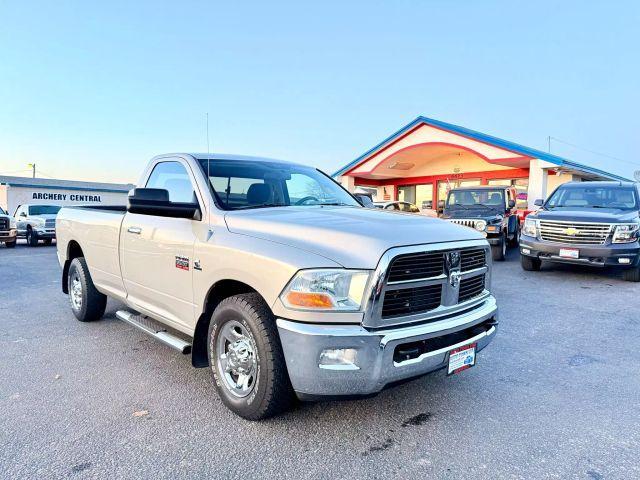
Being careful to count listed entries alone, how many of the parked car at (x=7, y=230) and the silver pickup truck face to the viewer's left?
0

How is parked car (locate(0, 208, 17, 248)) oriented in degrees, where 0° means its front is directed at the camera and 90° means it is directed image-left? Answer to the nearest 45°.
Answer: approximately 315°

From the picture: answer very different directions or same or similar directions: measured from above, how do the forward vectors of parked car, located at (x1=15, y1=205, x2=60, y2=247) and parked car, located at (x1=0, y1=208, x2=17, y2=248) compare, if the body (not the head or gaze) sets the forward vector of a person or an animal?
same or similar directions

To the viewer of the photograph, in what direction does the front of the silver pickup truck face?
facing the viewer and to the right of the viewer

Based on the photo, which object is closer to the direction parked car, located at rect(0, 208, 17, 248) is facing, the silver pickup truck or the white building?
the silver pickup truck

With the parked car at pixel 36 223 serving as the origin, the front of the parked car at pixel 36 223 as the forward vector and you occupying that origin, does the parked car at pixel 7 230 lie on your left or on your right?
on your right

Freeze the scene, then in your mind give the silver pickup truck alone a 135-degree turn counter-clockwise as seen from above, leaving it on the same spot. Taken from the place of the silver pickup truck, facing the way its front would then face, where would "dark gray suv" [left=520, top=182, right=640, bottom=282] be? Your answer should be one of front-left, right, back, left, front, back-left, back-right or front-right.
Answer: front-right

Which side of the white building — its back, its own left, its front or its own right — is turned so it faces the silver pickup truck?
front

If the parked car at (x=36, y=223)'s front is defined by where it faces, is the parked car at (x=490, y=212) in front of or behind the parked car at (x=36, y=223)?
in front

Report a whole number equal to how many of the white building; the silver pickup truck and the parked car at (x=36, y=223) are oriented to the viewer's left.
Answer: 0

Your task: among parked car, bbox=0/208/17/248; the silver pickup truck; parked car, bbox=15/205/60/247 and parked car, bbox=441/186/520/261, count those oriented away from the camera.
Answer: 0

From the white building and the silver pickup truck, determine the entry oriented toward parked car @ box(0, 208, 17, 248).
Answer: the white building

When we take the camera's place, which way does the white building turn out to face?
facing the viewer

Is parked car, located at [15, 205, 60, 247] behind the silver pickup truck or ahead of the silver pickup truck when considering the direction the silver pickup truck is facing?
behind
